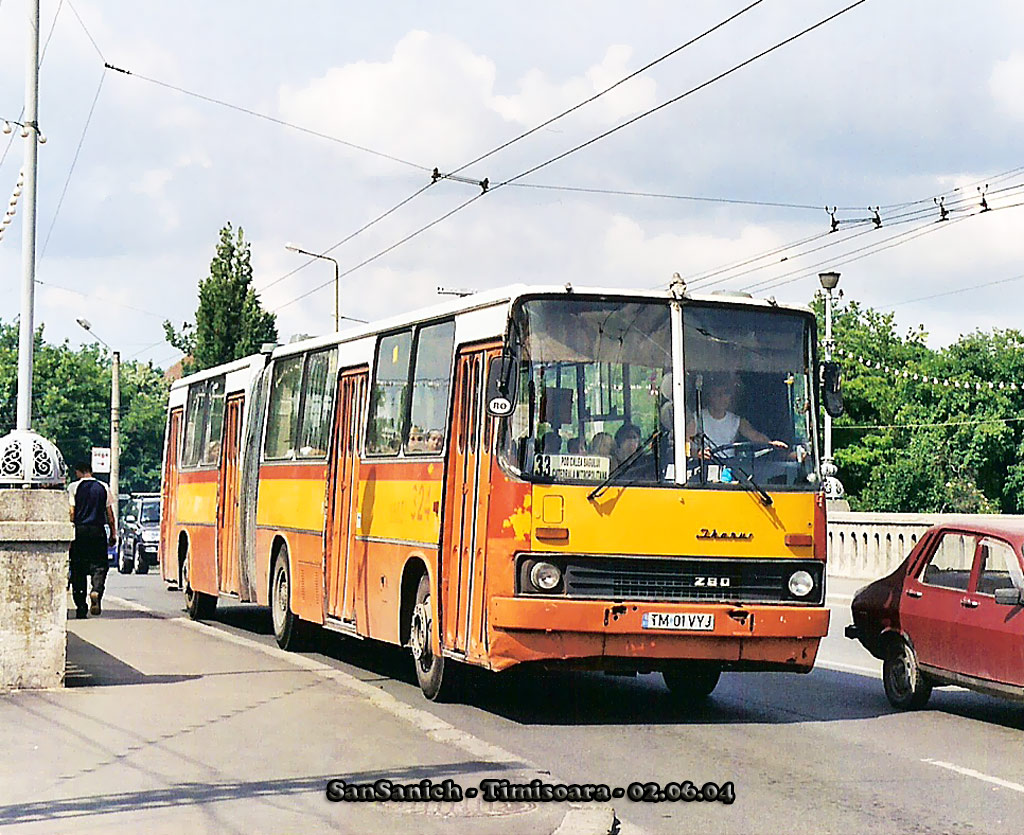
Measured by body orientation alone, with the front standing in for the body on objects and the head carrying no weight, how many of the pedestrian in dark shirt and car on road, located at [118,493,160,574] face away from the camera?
1

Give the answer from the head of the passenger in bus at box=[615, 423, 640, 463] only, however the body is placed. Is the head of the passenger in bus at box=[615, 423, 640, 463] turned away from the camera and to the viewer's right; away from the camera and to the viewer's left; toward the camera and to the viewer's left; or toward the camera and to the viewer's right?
toward the camera and to the viewer's right

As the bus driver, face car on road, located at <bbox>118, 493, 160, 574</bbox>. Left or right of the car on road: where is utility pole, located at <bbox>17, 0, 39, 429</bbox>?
left

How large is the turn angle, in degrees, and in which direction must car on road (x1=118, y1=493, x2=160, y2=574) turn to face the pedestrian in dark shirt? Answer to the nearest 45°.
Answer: approximately 45° to its right

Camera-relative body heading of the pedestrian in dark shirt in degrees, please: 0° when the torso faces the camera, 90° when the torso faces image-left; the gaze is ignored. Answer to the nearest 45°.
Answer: approximately 180°

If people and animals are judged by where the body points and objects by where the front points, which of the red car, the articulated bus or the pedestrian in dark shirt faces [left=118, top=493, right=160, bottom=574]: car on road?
the pedestrian in dark shirt
